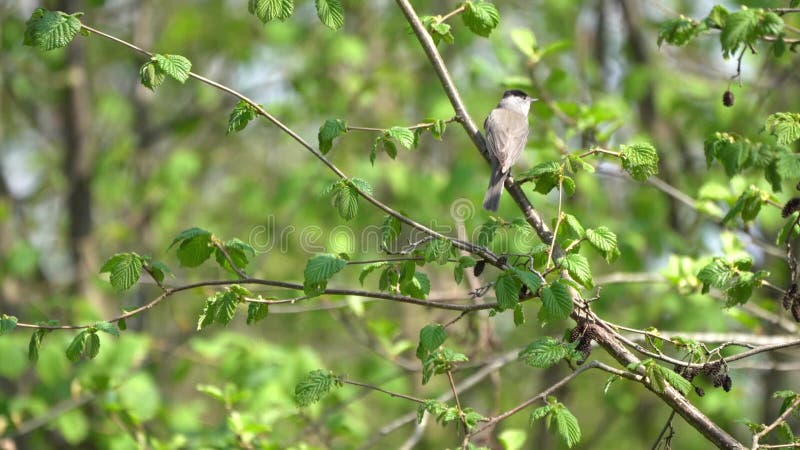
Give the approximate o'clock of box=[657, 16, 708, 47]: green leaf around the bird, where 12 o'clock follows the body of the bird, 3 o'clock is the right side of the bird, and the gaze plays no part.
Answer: The green leaf is roughly at 4 o'clock from the bird.

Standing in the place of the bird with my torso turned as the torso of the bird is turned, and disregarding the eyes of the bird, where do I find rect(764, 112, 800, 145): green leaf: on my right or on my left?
on my right

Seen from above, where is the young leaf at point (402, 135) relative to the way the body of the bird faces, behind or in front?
behind

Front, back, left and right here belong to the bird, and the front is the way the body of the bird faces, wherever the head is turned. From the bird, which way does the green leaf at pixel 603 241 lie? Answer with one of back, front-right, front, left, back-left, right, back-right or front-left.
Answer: back-right

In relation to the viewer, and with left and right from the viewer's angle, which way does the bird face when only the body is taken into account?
facing away from the viewer and to the right of the viewer
